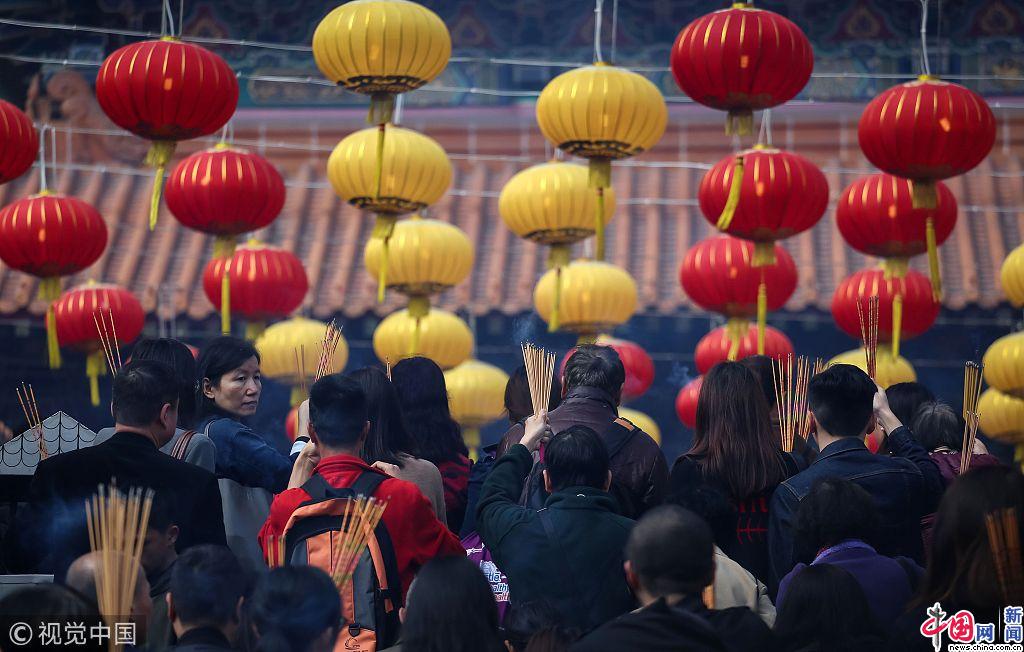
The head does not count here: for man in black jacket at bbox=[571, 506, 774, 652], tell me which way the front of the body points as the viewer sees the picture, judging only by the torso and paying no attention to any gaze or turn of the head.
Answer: away from the camera

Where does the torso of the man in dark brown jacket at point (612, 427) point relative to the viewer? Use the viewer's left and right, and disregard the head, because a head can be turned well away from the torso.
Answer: facing away from the viewer

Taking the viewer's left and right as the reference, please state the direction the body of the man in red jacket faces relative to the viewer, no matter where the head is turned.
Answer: facing away from the viewer

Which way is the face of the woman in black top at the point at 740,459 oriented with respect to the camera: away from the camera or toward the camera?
away from the camera

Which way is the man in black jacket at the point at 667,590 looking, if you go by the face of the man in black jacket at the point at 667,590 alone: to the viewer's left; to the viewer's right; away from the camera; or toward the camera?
away from the camera

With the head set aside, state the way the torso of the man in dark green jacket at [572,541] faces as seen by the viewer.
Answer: away from the camera

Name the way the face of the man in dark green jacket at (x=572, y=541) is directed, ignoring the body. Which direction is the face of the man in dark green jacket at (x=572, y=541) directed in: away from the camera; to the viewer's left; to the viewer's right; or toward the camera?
away from the camera

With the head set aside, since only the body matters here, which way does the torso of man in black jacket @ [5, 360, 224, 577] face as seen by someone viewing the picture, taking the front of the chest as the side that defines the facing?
away from the camera

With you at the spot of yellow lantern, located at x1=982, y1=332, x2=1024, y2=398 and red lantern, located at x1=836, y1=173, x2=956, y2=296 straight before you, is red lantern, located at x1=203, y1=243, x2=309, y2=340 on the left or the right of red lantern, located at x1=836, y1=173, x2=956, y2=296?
right

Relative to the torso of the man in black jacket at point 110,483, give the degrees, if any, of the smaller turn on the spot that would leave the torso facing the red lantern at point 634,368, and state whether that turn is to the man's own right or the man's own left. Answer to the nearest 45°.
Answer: approximately 45° to the man's own right

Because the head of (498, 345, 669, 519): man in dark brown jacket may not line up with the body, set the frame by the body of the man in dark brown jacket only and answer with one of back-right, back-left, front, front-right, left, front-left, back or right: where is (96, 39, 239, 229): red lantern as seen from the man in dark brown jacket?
front-left
